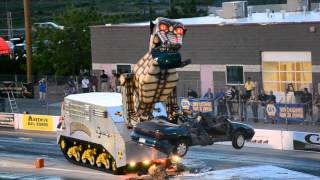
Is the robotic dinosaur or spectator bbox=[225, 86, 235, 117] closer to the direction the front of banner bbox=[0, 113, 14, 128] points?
the robotic dinosaur

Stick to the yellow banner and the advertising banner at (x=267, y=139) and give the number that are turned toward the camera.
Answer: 2

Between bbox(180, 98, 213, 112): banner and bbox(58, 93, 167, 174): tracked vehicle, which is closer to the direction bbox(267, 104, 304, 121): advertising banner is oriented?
the tracked vehicle

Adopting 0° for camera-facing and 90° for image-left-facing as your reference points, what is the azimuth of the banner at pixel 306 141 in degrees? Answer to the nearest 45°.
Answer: approximately 0°

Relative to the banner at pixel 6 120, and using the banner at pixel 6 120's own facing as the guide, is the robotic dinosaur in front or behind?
in front

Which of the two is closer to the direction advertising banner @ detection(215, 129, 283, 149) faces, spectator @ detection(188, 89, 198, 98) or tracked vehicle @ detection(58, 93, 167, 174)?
the tracked vehicle

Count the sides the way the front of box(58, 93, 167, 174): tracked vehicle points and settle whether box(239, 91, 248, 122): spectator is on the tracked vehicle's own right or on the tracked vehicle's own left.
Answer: on the tracked vehicle's own left

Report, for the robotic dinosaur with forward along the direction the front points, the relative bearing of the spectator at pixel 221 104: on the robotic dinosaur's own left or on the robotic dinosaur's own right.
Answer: on the robotic dinosaur's own left
